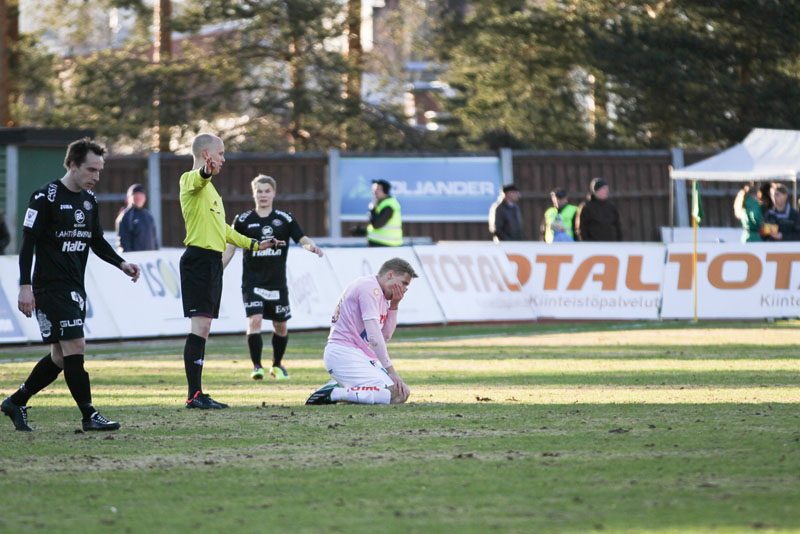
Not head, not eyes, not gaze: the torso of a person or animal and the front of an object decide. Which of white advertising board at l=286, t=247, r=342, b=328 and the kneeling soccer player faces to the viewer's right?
the kneeling soccer player

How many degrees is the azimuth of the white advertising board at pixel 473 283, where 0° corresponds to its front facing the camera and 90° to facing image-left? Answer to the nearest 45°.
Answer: approximately 0°

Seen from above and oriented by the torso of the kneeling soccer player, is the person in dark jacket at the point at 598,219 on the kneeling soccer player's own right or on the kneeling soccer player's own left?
on the kneeling soccer player's own left

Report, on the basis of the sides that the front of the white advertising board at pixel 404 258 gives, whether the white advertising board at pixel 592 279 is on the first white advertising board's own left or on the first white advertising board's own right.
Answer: on the first white advertising board's own left

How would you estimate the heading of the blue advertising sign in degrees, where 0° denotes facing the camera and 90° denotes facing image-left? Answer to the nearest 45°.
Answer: approximately 0°

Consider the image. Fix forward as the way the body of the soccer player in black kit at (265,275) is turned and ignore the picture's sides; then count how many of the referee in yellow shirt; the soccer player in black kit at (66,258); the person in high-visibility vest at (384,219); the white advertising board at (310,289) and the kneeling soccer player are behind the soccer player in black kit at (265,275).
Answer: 2
